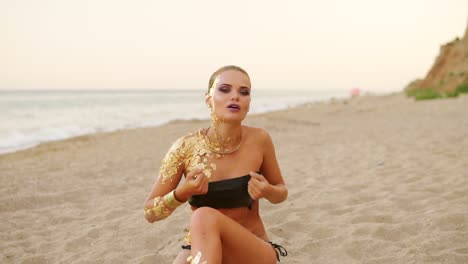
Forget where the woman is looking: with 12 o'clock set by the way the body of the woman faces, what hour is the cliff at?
The cliff is roughly at 7 o'clock from the woman.

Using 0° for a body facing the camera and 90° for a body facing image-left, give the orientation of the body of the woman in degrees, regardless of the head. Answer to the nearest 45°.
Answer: approximately 0°
